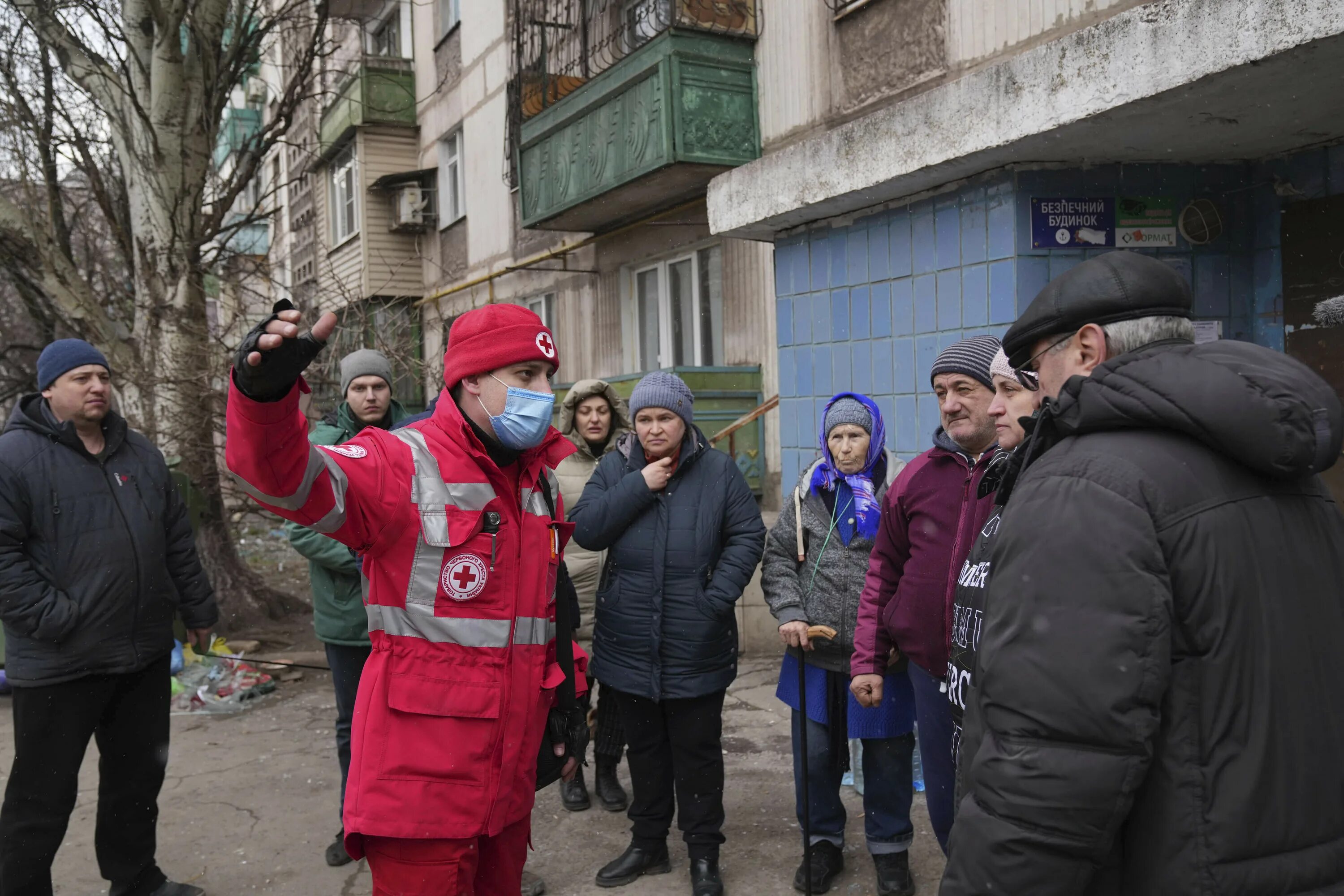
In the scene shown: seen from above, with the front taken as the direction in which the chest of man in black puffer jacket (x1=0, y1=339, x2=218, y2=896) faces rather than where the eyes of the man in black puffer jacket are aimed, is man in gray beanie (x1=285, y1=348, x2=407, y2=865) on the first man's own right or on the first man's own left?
on the first man's own left

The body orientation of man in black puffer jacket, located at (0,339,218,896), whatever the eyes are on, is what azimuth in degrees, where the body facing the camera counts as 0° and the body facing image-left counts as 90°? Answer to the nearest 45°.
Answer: approximately 315°

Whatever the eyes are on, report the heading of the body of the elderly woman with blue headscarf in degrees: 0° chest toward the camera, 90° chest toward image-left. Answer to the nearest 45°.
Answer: approximately 0°

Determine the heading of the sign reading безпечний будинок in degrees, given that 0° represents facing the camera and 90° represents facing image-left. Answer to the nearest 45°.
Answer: approximately 0°

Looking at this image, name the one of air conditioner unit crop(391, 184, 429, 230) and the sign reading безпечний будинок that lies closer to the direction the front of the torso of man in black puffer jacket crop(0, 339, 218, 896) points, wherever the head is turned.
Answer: the sign reading безпечний будинок

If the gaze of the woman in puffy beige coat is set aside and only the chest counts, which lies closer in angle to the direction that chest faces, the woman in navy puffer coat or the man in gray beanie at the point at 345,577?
the woman in navy puffer coat

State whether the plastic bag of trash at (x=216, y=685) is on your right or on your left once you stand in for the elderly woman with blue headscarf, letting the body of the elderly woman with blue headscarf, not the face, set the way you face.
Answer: on your right
